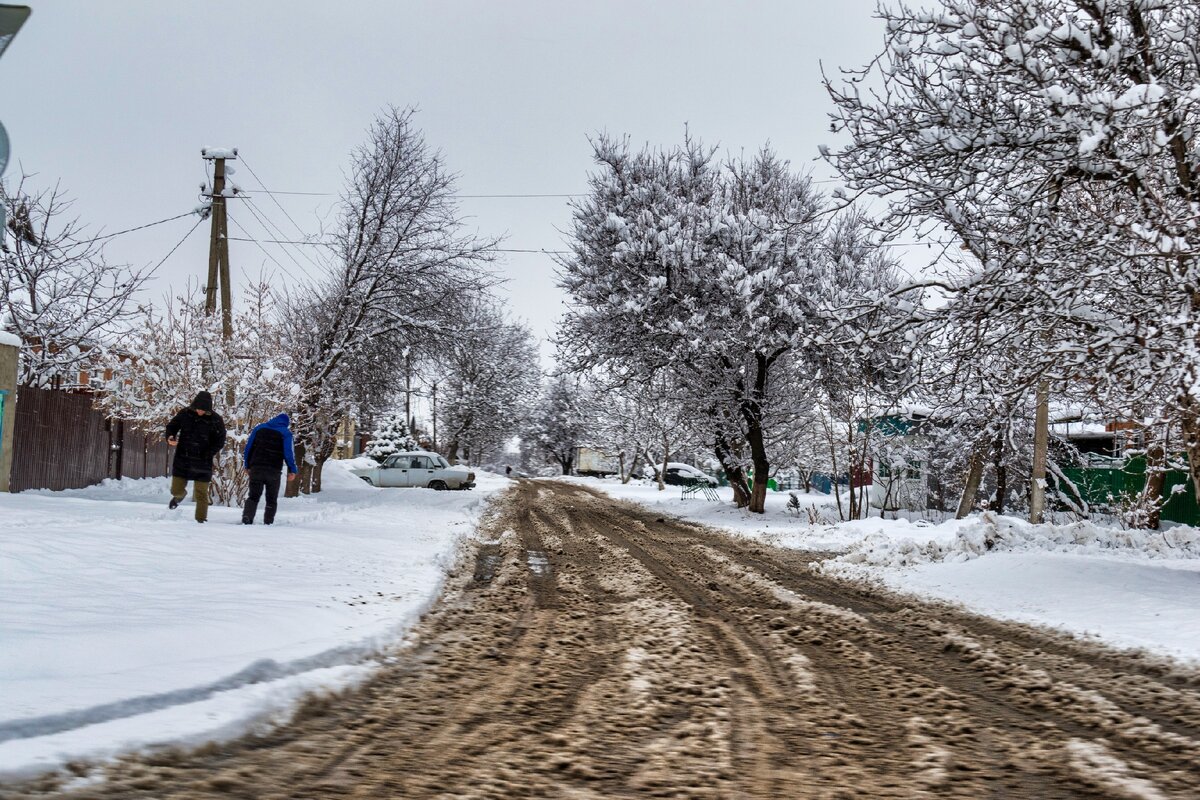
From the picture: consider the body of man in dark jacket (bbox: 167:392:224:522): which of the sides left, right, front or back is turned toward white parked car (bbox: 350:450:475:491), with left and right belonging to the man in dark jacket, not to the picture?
back

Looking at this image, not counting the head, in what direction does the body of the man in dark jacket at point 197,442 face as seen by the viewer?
toward the camera

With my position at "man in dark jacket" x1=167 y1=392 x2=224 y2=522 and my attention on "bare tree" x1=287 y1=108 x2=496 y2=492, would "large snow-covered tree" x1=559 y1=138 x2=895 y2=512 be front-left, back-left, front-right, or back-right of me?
front-right

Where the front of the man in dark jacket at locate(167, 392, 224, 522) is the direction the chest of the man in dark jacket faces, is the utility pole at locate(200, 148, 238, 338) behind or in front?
behind

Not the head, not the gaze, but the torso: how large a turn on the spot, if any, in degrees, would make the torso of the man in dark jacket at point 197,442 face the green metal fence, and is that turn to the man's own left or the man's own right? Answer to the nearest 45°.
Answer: approximately 90° to the man's own left

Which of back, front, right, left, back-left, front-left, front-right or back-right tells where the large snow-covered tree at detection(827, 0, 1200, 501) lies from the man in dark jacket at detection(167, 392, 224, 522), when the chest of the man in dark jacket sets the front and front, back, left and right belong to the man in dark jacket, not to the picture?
front-left

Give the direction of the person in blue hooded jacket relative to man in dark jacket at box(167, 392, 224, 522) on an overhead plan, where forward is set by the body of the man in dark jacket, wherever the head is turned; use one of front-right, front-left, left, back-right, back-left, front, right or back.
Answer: left

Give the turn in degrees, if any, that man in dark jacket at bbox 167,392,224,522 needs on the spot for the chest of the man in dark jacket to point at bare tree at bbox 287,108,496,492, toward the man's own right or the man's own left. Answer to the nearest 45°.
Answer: approximately 135° to the man's own left

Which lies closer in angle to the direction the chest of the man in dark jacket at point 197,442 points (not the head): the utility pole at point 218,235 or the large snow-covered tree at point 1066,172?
the large snow-covered tree

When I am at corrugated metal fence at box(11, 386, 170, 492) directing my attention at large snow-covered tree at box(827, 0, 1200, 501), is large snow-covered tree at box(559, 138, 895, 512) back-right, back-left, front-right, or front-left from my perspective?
front-left
